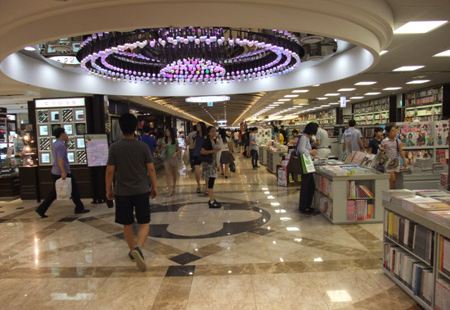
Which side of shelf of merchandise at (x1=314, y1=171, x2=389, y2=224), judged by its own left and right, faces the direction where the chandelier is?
right

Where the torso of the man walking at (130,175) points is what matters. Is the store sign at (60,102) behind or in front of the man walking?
in front

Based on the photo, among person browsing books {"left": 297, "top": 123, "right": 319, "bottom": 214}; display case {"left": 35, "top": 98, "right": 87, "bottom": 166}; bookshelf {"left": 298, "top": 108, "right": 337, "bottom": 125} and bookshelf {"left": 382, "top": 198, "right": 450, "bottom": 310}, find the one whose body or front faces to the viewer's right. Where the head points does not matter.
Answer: the person browsing books

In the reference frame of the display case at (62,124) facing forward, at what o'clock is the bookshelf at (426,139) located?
The bookshelf is roughly at 10 o'clock from the display case.

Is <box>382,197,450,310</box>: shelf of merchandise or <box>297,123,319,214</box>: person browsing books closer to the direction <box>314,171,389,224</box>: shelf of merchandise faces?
the shelf of merchandise

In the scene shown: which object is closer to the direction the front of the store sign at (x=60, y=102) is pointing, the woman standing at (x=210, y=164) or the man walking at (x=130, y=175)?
the man walking

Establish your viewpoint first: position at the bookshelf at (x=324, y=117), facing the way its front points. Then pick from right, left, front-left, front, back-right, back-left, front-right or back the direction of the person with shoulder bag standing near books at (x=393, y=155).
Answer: front-left

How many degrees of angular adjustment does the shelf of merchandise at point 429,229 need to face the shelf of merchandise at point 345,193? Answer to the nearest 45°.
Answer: approximately 90° to its right

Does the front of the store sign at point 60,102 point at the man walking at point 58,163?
yes

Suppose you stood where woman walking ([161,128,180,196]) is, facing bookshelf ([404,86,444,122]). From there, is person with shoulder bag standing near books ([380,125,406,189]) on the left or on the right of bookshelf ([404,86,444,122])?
right

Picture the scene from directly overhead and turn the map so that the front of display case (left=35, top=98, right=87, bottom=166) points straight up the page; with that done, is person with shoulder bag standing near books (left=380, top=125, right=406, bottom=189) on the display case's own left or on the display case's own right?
on the display case's own left

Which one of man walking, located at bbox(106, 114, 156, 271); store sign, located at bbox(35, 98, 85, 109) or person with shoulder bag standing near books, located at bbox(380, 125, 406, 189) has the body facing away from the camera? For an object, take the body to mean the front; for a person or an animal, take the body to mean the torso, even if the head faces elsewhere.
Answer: the man walking

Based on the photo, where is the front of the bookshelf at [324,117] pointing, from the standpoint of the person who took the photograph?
facing the viewer and to the left of the viewer

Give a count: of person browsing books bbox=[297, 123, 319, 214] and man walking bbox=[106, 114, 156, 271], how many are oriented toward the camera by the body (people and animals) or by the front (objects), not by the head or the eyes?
0
